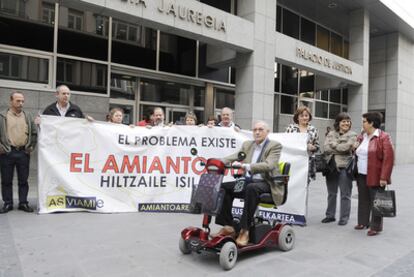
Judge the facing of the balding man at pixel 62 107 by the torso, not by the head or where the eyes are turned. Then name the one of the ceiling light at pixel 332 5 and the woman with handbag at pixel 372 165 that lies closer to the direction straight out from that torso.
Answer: the woman with handbag

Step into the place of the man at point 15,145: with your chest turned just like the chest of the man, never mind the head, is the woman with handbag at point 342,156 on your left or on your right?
on your left

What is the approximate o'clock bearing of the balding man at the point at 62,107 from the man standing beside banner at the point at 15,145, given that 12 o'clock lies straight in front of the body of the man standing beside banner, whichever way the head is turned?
The balding man is roughly at 9 o'clock from the man standing beside banner.

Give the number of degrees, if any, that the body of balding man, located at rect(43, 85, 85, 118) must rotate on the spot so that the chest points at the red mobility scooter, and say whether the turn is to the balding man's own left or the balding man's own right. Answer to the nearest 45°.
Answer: approximately 45° to the balding man's own left

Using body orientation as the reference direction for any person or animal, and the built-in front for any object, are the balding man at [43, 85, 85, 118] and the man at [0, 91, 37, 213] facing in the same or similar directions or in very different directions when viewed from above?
same or similar directions

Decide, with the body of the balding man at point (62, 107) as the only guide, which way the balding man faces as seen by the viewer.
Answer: toward the camera

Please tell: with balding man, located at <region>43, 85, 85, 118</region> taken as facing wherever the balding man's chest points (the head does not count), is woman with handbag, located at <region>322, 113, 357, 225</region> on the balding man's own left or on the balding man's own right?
on the balding man's own left

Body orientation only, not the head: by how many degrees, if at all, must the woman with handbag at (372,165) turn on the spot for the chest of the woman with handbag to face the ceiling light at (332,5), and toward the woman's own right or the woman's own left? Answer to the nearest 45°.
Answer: approximately 135° to the woman's own right

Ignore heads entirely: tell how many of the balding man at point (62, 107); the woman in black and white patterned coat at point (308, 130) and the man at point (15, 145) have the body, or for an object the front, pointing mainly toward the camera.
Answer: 3

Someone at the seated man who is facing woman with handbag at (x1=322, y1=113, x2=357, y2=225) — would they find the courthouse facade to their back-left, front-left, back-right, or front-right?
front-left

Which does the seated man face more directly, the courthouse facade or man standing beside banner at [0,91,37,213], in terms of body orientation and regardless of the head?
the man standing beside banner

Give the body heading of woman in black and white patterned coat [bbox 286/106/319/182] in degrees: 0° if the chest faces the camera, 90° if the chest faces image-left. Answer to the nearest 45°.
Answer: approximately 0°

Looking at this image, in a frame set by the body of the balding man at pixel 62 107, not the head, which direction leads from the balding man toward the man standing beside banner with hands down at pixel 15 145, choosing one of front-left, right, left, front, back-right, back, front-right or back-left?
right

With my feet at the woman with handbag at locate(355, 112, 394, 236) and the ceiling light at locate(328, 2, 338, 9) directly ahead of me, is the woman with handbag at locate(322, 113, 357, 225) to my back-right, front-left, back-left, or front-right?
front-left

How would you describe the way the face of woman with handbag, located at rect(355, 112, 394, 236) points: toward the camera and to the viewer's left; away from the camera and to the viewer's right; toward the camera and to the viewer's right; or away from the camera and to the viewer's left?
toward the camera and to the viewer's left

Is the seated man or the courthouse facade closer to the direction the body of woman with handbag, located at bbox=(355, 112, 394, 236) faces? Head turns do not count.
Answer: the seated man

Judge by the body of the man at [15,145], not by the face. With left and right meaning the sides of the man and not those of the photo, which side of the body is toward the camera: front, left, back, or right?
front

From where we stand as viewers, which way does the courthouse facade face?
facing the viewer and to the right of the viewer

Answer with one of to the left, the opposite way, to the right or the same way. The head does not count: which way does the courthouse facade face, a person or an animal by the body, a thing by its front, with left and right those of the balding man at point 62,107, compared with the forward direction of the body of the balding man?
the same way
